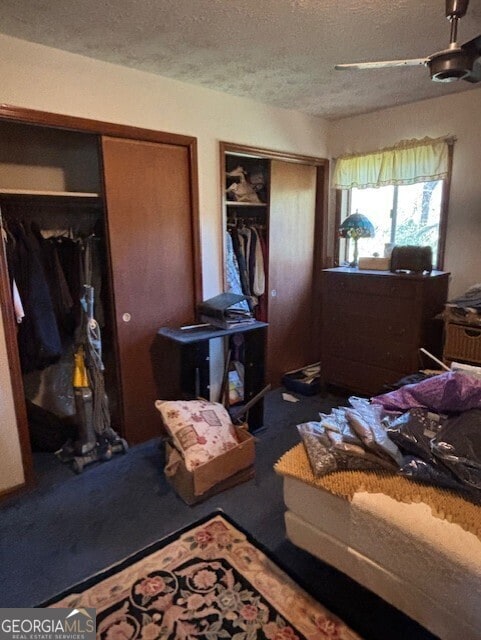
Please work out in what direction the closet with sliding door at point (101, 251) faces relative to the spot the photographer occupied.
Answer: facing the viewer and to the right of the viewer

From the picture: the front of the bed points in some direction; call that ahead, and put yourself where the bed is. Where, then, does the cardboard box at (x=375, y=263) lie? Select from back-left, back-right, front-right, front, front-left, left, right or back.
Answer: front-right

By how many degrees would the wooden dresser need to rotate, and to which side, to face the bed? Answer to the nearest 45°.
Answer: approximately 45° to its left

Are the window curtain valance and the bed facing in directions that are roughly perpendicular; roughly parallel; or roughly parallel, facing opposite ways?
roughly perpendicular

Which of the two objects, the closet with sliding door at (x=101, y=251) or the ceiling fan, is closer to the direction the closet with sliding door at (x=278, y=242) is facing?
the ceiling fan

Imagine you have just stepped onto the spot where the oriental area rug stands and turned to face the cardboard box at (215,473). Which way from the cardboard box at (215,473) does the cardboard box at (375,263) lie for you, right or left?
right

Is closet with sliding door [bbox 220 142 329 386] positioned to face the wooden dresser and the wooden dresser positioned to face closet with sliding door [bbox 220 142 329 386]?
no

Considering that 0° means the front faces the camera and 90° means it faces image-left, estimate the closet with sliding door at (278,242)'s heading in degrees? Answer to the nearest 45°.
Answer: approximately 315°

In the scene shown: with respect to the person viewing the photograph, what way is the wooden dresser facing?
facing the viewer and to the left of the viewer

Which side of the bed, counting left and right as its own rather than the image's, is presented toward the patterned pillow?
front

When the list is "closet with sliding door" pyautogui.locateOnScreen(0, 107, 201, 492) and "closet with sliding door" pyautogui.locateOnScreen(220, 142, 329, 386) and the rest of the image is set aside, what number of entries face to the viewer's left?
0

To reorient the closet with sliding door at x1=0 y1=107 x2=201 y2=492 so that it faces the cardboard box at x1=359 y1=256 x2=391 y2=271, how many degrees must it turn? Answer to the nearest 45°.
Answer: approximately 45° to its left

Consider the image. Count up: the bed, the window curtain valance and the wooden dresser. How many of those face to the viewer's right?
0

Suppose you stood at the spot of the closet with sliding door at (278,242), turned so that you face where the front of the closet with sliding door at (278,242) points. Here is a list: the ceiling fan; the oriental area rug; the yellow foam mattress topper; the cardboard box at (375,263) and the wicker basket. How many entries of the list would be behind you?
0

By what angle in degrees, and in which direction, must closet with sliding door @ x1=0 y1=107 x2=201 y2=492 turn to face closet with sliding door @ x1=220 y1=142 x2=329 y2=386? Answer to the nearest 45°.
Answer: approximately 45° to its left
